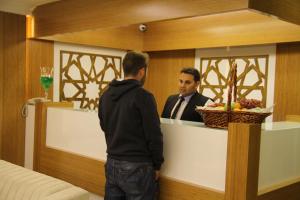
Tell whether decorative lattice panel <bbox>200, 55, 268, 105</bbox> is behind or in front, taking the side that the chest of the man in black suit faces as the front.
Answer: behind

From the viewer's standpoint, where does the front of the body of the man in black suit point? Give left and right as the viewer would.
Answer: facing the viewer and to the left of the viewer

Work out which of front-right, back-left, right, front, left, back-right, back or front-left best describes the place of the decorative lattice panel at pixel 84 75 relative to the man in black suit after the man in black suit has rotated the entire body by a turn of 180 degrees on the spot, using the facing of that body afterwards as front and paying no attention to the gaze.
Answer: left

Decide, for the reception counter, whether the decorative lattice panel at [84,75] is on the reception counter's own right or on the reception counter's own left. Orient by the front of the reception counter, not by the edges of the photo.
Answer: on the reception counter's own right

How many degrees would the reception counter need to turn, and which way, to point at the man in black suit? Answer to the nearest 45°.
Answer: approximately 135° to its right

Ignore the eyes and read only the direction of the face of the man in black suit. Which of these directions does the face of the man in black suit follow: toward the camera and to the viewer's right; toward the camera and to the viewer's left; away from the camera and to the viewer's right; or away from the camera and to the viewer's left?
toward the camera and to the viewer's left

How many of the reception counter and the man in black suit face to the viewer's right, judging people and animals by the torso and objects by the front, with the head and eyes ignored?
0
